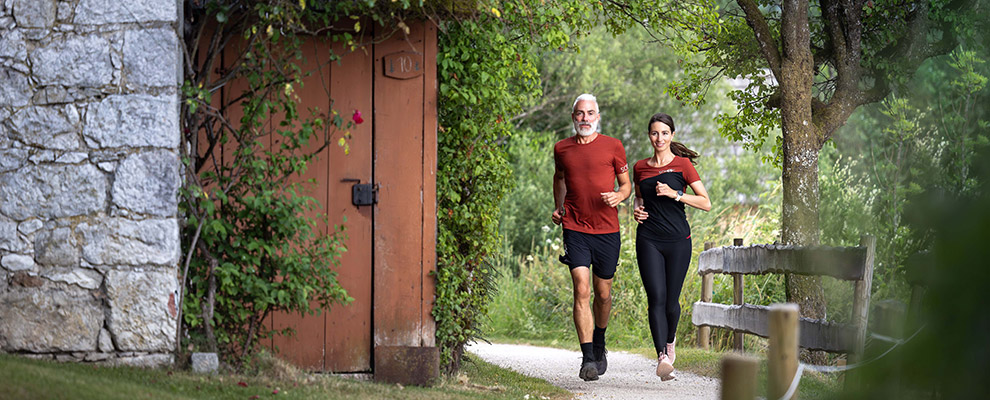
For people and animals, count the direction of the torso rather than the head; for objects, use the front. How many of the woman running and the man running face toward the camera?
2

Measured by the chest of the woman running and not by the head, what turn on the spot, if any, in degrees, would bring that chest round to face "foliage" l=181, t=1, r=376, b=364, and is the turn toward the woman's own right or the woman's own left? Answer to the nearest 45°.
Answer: approximately 45° to the woman's own right

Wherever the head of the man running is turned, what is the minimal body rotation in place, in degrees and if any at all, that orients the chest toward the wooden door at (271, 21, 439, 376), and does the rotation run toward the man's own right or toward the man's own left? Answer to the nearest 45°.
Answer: approximately 45° to the man's own right

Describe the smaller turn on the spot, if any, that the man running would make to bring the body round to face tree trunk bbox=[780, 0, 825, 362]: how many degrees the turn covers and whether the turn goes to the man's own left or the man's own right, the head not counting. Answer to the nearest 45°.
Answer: approximately 135° to the man's own left

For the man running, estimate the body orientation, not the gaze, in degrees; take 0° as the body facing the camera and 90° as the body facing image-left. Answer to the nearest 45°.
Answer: approximately 0°

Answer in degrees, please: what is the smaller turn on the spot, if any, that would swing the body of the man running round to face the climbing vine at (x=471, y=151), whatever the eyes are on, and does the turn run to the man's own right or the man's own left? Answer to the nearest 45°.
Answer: approximately 45° to the man's own right

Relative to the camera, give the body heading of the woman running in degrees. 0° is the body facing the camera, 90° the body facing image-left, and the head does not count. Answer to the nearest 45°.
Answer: approximately 0°
